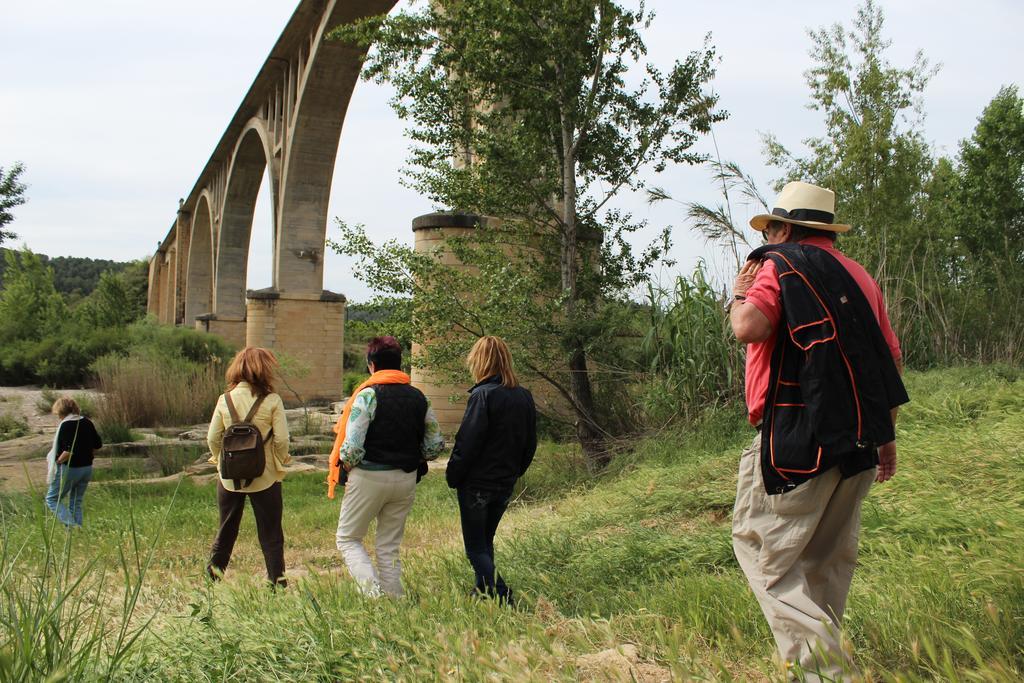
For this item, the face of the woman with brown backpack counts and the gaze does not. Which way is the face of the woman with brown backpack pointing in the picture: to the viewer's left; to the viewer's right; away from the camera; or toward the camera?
away from the camera

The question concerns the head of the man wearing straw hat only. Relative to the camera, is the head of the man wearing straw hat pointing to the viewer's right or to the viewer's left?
to the viewer's left

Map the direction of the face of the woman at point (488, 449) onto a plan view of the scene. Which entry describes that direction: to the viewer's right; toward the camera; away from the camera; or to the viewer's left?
away from the camera

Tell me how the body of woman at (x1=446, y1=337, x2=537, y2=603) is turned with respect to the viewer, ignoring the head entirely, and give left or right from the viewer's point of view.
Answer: facing away from the viewer and to the left of the viewer

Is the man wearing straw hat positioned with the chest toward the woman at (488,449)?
yes

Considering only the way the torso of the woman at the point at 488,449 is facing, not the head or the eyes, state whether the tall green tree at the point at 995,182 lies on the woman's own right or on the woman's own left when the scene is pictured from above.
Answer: on the woman's own right

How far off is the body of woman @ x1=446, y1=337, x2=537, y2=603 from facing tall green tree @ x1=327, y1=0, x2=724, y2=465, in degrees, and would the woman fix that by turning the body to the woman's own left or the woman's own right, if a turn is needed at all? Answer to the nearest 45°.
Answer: approximately 45° to the woman's own right

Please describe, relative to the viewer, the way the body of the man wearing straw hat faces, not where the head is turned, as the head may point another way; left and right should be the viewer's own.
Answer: facing away from the viewer and to the left of the viewer
